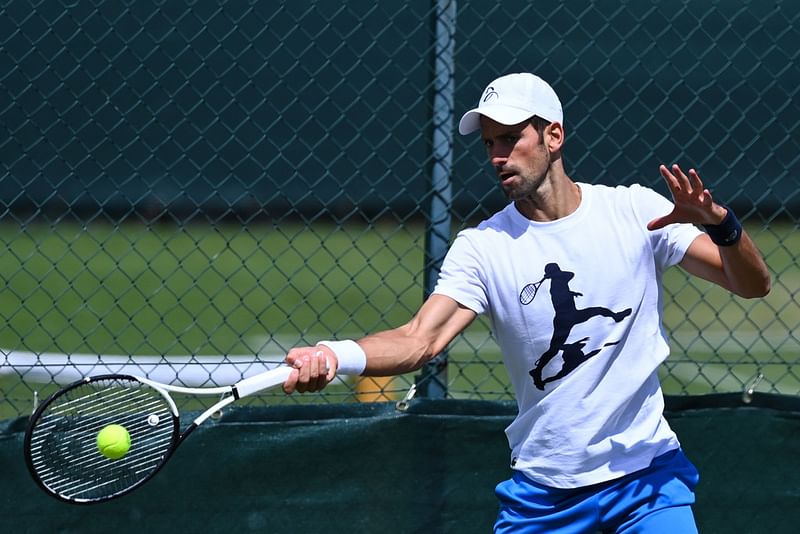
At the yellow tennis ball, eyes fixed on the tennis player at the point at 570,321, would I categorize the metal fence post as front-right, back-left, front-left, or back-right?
front-left

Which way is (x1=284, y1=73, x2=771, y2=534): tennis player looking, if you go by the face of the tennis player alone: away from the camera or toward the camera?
toward the camera

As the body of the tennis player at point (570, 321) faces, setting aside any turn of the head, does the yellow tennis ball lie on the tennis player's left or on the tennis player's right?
on the tennis player's right

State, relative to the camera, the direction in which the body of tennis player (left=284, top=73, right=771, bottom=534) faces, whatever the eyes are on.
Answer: toward the camera

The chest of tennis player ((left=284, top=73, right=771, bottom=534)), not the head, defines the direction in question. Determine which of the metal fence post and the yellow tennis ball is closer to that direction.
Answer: the yellow tennis ball

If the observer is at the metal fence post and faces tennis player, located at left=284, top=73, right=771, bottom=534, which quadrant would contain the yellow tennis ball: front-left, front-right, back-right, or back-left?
front-right

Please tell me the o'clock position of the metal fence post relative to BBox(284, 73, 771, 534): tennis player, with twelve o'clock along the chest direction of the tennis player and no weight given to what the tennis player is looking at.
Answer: The metal fence post is roughly at 5 o'clock from the tennis player.

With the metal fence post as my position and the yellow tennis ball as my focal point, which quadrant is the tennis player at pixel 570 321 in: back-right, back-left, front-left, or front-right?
front-left
